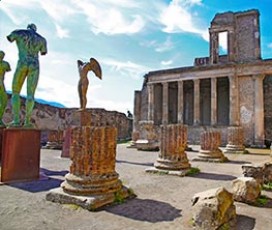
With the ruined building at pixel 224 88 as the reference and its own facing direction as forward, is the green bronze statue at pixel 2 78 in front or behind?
in front

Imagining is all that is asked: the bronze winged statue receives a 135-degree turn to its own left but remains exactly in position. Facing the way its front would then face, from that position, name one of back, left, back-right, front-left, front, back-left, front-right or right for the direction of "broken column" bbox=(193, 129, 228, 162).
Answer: front

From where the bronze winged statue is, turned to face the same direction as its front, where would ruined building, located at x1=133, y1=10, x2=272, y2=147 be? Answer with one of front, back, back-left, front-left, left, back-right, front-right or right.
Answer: back

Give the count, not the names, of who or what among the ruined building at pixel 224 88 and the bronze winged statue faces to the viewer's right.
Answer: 0

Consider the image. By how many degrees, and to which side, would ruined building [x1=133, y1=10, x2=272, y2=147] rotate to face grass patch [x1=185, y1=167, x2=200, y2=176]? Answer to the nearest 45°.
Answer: approximately 45° to its left

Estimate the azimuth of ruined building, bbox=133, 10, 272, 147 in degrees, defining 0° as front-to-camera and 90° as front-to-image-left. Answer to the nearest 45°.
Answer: approximately 45°

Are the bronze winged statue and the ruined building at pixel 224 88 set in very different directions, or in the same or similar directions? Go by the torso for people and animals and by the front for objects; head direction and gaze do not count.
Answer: same or similar directions

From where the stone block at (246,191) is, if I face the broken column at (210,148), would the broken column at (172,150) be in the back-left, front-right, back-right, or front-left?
front-left

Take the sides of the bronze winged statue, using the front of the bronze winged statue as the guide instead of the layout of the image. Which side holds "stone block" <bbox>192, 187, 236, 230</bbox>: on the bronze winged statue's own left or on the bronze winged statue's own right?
on the bronze winged statue's own left
